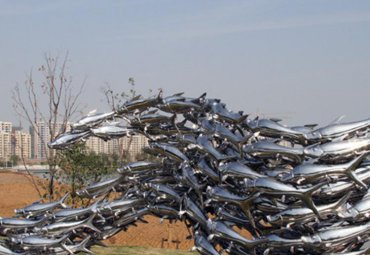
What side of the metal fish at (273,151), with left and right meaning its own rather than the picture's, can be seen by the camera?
left

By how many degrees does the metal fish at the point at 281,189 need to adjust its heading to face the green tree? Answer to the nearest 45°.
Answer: approximately 45° to its right

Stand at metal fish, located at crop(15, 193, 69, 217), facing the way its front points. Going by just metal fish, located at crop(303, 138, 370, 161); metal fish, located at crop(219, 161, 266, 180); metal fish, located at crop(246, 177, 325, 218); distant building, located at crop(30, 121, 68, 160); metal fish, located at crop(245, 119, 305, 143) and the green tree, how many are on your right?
2

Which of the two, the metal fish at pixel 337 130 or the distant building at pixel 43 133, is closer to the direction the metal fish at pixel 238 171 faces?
the distant building

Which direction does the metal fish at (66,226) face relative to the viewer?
to the viewer's left

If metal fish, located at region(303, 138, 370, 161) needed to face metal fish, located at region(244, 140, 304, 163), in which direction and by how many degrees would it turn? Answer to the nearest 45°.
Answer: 0° — it already faces it

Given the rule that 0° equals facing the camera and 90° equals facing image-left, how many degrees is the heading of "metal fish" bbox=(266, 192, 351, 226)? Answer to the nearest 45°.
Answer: approximately 90°

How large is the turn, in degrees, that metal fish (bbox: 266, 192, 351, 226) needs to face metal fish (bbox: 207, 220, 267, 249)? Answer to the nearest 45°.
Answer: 0° — it already faces it

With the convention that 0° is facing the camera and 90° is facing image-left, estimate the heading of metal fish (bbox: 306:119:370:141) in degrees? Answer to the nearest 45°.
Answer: approximately 90°

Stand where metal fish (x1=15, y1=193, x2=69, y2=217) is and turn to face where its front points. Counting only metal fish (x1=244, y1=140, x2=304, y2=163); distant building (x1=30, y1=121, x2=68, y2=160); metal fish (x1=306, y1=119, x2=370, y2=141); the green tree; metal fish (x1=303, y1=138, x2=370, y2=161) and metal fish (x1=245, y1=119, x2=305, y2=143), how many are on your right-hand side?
2

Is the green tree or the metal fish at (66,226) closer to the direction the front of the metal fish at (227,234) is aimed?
the metal fish

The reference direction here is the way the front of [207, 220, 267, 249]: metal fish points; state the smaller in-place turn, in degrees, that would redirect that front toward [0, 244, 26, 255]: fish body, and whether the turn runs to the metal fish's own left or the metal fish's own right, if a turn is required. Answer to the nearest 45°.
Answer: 0° — it already faces it

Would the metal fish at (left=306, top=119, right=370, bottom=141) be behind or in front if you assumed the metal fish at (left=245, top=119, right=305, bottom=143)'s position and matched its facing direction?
behind
